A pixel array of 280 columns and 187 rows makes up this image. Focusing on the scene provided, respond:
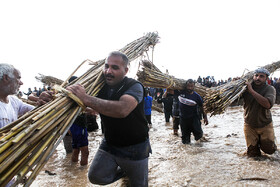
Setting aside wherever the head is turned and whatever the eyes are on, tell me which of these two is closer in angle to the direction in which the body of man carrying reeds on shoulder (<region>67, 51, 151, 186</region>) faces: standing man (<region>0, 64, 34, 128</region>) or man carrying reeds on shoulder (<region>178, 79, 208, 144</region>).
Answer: the standing man

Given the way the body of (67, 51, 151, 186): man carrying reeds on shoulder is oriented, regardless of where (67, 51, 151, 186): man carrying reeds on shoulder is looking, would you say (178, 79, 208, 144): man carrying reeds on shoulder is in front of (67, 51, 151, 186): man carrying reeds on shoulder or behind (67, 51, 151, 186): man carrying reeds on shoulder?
behind

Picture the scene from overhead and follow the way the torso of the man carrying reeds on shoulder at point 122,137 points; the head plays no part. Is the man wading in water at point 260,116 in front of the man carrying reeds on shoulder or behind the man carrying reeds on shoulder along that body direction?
behind

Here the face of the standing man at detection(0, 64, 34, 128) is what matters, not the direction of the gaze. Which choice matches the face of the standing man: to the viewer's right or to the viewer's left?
to the viewer's right

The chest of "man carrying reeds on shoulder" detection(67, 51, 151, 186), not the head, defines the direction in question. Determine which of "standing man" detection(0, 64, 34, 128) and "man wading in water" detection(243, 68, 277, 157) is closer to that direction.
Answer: the standing man

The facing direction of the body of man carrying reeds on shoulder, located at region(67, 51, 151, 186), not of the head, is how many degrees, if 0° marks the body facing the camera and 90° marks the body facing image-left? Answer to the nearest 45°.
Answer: approximately 45°
